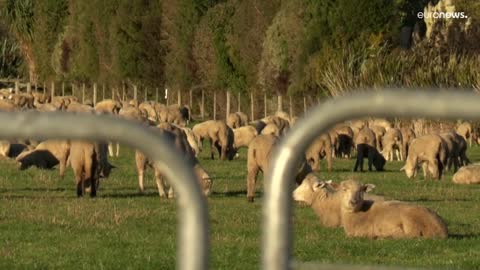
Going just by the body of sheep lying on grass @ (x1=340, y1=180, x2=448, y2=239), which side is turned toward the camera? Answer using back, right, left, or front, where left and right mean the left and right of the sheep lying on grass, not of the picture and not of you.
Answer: left

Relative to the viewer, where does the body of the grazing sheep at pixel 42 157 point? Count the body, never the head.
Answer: to the viewer's left

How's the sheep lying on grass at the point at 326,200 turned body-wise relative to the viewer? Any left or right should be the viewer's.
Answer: facing to the left of the viewer

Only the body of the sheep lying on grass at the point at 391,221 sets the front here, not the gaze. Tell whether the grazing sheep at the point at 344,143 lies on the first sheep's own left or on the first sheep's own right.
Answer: on the first sheep's own right
